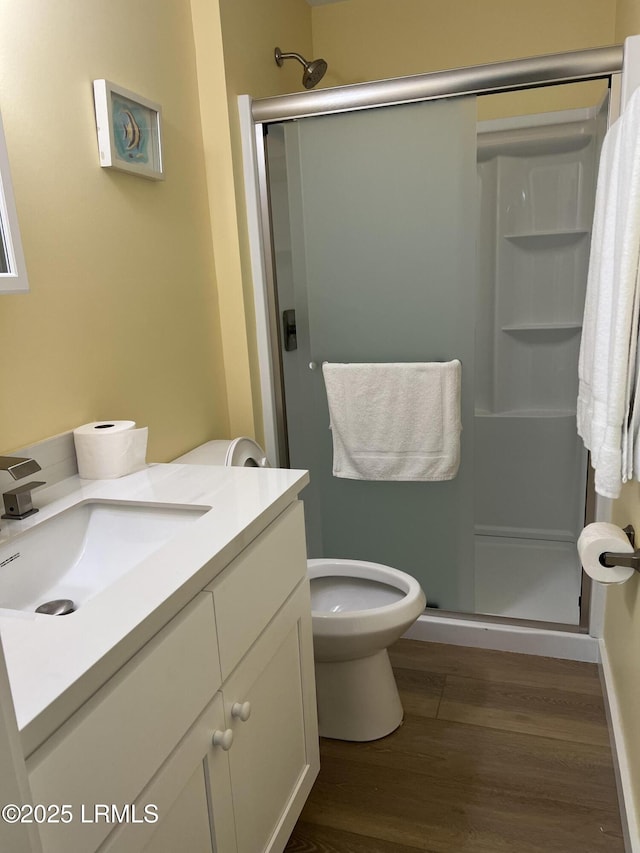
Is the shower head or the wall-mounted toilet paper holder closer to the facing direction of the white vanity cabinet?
the wall-mounted toilet paper holder

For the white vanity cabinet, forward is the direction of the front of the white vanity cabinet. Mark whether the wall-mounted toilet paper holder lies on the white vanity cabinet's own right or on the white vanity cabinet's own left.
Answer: on the white vanity cabinet's own left

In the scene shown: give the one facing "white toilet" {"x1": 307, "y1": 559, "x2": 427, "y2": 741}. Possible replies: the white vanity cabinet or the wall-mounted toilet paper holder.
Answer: the wall-mounted toilet paper holder

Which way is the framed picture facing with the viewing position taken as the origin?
facing the viewer and to the right of the viewer

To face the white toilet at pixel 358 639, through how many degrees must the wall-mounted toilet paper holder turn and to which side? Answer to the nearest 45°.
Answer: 0° — it already faces it

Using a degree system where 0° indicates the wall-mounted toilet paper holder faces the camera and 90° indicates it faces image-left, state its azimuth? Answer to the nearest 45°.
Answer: approximately 90°

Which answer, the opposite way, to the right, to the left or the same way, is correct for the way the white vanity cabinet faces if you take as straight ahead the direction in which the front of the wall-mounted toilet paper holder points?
the opposite way

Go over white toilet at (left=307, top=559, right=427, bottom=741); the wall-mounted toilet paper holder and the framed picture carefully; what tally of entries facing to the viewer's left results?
1

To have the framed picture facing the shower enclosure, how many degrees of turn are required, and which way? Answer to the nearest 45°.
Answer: approximately 45° to its left

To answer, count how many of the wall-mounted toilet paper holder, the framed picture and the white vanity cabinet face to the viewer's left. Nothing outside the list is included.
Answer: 1

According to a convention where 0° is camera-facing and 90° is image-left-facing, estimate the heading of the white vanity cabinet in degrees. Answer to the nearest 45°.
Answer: approximately 315°
